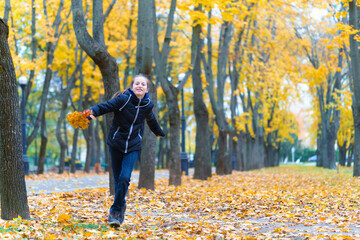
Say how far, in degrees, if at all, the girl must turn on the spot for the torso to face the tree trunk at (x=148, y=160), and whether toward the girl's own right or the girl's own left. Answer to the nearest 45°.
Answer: approximately 180°

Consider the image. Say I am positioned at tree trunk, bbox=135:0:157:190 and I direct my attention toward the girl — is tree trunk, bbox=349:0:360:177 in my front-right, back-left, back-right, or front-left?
back-left

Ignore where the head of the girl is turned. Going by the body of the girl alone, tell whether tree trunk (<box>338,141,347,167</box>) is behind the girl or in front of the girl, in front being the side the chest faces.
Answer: behind

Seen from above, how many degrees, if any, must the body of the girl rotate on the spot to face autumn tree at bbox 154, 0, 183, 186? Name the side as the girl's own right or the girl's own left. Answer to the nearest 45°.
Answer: approximately 180°

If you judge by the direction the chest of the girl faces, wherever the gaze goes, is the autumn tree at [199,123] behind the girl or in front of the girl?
behind

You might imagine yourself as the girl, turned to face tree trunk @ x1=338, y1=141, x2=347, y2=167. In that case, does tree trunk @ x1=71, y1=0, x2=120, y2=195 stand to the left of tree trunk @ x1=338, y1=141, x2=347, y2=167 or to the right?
left

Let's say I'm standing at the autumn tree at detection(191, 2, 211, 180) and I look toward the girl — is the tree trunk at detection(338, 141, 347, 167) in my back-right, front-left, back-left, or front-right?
back-left

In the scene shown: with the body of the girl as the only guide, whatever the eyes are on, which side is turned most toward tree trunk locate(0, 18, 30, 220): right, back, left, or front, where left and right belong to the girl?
right

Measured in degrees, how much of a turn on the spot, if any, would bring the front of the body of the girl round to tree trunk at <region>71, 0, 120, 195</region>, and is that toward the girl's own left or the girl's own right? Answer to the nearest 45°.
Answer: approximately 180°

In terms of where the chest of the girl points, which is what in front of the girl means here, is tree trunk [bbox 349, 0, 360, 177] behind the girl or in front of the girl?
behind

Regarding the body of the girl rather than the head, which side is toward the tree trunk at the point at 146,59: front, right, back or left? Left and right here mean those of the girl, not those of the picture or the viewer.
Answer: back

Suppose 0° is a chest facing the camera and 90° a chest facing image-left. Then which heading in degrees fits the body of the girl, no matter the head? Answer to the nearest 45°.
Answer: approximately 0°
